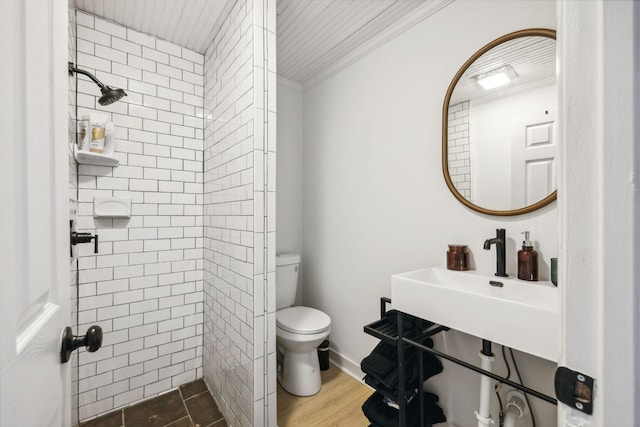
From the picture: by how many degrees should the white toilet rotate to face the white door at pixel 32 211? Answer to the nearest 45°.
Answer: approximately 45° to its right

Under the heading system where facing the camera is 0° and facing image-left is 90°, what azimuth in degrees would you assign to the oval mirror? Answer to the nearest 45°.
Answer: approximately 45°

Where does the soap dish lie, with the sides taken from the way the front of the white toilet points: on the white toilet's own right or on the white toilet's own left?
on the white toilet's own right
